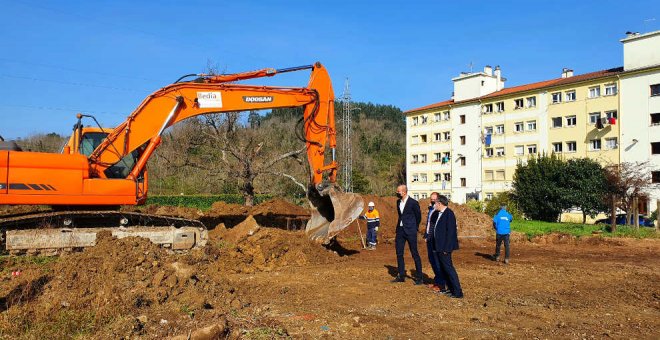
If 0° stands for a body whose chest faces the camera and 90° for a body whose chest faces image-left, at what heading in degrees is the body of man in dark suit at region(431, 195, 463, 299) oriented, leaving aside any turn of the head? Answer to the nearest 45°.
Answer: approximately 90°

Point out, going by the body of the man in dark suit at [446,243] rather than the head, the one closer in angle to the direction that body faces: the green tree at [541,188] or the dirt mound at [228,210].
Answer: the dirt mound

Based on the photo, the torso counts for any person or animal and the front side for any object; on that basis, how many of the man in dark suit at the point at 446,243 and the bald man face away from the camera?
0

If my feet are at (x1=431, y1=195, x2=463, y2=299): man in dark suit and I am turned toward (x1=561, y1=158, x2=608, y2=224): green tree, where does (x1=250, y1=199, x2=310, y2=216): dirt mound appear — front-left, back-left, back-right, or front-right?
front-left

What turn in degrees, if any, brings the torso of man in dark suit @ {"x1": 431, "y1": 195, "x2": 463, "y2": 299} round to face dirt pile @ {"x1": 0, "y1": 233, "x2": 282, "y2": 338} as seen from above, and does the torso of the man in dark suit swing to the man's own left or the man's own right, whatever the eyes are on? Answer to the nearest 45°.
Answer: approximately 45° to the man's own left

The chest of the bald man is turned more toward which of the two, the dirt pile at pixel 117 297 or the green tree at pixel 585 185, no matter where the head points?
the dirt pile

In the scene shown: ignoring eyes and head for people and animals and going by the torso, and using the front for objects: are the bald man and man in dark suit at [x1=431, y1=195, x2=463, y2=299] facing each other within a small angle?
no

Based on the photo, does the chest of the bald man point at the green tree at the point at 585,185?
no

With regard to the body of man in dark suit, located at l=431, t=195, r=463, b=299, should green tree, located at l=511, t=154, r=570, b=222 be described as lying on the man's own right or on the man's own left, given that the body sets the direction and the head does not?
on the man's own right

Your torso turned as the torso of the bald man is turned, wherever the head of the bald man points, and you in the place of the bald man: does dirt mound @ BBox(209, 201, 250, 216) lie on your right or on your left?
on your right

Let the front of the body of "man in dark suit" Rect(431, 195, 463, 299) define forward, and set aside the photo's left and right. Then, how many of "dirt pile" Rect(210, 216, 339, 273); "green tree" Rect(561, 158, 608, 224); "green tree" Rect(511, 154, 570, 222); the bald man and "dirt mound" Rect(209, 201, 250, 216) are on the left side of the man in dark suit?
0

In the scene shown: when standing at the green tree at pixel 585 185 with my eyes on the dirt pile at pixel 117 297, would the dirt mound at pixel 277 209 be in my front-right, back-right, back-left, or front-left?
front-right

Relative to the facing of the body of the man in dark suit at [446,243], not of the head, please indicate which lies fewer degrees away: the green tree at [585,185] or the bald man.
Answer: the bald man

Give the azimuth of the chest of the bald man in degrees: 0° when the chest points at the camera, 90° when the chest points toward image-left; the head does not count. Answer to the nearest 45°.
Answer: approximately 45°

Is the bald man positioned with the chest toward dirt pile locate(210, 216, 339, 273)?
no

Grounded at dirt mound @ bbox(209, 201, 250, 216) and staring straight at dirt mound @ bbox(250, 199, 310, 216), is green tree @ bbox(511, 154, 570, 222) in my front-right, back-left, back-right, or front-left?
front-left

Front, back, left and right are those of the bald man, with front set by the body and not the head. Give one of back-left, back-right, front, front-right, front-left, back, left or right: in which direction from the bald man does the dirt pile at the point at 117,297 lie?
front
